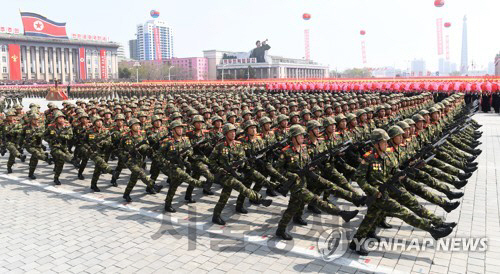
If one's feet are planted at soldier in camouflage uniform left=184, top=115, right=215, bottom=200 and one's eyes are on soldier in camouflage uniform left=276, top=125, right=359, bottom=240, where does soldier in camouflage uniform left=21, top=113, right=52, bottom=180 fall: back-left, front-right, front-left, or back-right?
back-right

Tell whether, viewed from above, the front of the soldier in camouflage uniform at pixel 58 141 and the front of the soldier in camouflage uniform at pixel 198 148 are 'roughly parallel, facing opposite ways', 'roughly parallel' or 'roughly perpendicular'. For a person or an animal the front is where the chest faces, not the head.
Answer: roughly parallel
